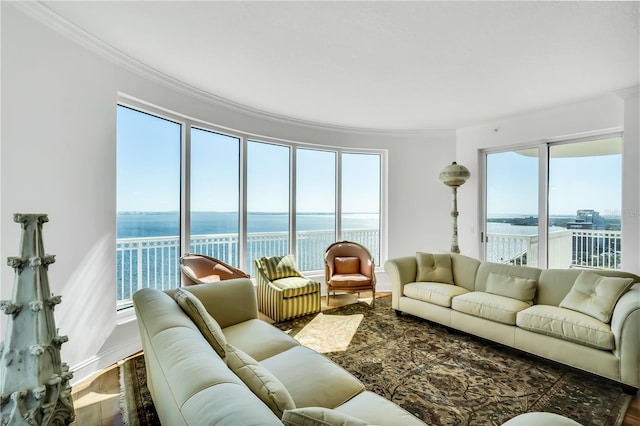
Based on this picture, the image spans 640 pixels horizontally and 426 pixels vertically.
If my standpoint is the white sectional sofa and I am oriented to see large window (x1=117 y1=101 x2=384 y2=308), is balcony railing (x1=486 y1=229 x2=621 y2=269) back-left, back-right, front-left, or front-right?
front-right

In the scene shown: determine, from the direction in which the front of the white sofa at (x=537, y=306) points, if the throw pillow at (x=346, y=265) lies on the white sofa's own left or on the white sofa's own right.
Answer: on the white sofa's own right

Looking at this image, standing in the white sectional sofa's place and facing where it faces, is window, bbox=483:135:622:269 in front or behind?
in front

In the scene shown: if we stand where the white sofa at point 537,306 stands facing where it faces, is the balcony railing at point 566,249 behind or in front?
behind

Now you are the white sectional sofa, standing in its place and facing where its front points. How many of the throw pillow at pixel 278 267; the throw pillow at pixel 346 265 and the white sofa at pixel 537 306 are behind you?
0

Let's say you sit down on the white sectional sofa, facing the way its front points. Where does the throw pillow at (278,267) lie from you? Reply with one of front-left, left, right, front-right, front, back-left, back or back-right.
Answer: front-left

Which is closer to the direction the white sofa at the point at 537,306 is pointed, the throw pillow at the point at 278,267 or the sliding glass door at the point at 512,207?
the throw pillow

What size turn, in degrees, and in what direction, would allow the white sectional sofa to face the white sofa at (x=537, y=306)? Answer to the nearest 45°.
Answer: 0° — it already faces it

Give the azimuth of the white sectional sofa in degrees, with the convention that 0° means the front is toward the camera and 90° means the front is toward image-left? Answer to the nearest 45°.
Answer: approximately 225°

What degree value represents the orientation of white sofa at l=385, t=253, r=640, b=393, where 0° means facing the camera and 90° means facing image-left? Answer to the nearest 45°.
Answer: approximately 45°

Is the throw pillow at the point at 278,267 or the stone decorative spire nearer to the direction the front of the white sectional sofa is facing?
the throw pillow

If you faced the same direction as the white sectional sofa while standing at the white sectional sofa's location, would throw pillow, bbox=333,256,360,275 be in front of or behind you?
in front

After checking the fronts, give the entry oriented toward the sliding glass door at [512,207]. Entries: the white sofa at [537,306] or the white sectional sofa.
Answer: the white sectional sofa

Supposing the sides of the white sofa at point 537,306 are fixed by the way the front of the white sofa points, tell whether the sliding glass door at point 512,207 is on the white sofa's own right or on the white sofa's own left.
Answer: on the white sofa's own right

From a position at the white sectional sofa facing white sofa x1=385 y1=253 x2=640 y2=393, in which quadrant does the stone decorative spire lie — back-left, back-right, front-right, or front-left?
back-left

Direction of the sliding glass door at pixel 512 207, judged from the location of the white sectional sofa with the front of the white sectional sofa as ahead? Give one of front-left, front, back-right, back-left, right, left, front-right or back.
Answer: front

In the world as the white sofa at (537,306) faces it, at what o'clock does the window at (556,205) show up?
The window is roughly at 5 o'clock from the white sofa.
